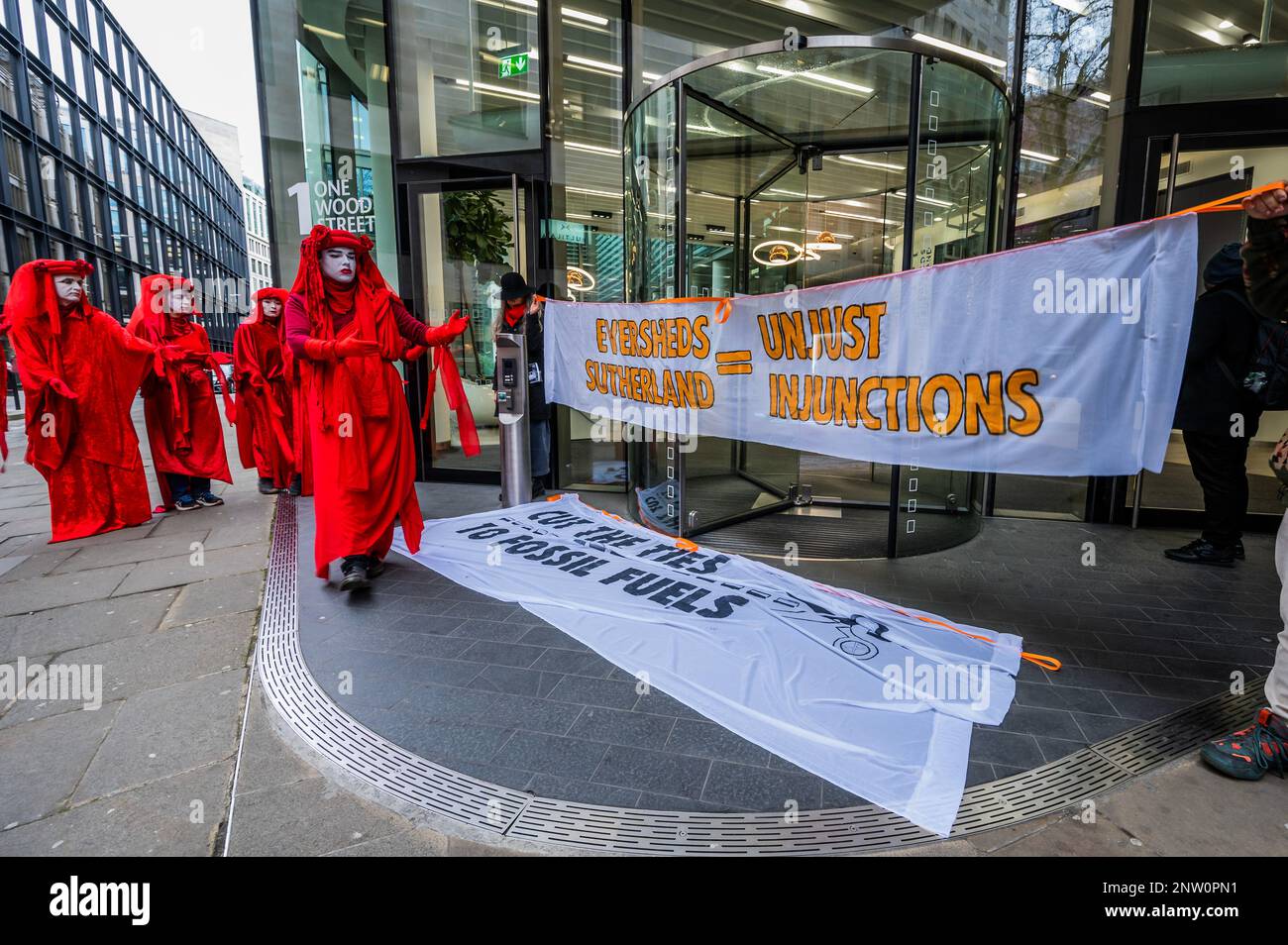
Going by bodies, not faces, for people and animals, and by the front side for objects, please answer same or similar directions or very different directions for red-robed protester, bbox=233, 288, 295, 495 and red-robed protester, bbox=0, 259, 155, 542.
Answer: same or similar directions

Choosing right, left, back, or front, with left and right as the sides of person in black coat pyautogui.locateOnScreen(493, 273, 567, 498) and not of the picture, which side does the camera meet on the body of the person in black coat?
front

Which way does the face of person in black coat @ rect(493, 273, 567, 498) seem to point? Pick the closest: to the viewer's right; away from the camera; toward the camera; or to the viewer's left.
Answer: toward the camera

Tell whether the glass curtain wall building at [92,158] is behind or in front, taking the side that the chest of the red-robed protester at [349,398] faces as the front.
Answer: behind

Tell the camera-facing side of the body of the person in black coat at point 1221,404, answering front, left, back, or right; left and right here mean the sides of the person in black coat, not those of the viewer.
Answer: left

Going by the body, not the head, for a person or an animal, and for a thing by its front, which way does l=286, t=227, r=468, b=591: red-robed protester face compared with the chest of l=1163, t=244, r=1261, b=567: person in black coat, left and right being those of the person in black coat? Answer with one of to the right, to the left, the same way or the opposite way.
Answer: the opposite way

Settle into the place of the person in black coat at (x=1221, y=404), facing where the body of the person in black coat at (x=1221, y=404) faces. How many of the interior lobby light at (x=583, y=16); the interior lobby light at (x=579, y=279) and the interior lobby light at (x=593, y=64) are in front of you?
3

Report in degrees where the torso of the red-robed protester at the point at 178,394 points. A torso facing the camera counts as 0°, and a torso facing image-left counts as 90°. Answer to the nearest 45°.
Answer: approximately 315°

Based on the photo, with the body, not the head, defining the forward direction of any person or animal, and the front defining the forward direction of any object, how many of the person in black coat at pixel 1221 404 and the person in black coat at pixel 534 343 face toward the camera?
1

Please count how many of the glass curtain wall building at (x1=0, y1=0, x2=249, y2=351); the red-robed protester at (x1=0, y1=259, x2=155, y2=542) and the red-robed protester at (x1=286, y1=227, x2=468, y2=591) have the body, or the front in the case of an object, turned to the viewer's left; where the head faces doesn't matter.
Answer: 0

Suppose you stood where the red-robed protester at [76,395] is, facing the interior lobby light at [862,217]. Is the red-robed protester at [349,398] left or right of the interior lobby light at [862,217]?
right

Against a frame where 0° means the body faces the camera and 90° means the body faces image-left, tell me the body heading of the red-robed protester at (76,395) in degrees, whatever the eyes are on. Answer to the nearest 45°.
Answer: approximately 315°
